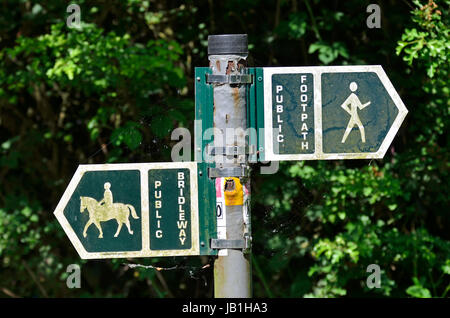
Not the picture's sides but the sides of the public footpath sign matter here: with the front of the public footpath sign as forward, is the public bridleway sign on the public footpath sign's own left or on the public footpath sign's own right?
on the public footpath sign's own right

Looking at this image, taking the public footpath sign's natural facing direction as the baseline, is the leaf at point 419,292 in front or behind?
behind

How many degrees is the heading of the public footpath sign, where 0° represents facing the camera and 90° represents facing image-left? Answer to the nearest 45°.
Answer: approximately 0°

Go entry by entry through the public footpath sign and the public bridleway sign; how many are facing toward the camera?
2

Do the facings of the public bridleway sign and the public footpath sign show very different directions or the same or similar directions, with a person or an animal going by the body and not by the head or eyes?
same or similar directions

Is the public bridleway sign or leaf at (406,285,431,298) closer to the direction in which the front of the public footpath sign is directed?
the public bridleway sign

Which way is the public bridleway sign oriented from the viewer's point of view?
toward the camera

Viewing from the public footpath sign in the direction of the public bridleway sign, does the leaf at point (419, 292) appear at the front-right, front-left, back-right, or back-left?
back-right
